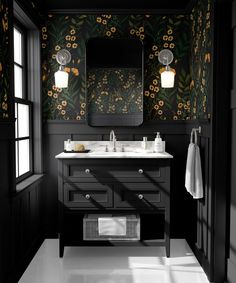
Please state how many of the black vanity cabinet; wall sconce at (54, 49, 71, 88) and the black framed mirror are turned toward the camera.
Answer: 3

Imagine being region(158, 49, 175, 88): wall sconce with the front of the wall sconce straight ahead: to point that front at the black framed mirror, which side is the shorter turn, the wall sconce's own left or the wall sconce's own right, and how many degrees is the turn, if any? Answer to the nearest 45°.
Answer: approximately 90° to the wall sconce's own right

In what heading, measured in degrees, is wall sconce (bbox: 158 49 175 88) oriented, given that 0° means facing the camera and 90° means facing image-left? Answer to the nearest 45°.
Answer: approximately 0°

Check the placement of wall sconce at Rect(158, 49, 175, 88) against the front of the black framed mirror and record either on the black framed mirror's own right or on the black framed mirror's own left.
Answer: on the black framed mirror's own left

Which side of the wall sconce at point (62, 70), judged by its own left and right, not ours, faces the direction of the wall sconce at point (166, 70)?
left

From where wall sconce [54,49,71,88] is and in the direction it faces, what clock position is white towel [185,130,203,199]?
The white towel is roughly at 10 o'clock from the wall sconce.

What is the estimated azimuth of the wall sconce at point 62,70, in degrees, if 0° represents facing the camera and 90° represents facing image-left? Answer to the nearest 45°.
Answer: approximately 0°

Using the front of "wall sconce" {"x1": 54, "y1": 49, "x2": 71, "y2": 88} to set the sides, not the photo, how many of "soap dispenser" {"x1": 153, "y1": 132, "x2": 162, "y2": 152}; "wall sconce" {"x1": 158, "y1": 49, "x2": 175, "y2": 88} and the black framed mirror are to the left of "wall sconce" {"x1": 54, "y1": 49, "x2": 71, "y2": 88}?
3

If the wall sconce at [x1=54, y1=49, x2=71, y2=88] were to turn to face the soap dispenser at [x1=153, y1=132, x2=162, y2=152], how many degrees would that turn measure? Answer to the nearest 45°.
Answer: approximately 90° to its left
